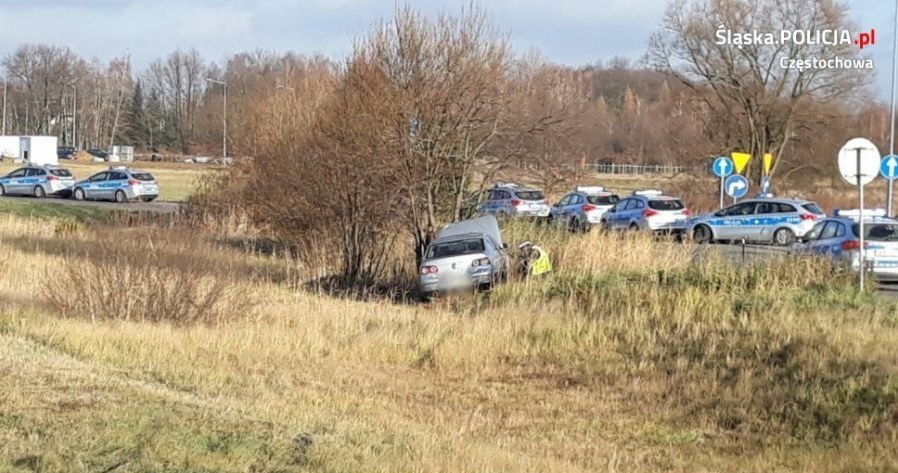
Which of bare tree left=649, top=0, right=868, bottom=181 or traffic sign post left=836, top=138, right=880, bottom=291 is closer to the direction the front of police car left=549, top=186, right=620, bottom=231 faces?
the bare tree

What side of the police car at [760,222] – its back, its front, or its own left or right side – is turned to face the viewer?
left

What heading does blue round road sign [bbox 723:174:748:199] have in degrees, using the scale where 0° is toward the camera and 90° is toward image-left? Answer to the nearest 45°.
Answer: approximately 0°

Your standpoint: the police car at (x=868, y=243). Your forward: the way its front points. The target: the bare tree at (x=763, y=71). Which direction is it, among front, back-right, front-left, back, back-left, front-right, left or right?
front-right

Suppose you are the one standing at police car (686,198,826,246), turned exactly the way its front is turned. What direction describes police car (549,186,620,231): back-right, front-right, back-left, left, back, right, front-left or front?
front-right

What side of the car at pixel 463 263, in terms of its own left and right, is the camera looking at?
back

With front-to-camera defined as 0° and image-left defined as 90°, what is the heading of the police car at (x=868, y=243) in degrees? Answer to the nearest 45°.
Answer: approximately 135°

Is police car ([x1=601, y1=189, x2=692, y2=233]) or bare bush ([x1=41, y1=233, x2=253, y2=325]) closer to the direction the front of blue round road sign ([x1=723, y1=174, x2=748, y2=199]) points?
the bare bush

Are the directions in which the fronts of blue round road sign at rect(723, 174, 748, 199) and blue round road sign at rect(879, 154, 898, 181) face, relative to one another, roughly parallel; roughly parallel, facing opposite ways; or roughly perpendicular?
roughly parallel

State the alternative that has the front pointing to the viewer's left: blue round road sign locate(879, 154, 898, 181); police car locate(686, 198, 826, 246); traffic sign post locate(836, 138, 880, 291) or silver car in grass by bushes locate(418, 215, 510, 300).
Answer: the police car

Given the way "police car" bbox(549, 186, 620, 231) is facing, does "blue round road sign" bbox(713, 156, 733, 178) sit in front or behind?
behind

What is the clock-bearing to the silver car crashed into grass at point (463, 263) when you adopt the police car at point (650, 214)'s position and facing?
The silver car crashed into grass is roughly at 8 o'clock from the police car.

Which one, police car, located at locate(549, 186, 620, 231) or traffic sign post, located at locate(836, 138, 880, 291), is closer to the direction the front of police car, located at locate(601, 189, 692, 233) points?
the police car

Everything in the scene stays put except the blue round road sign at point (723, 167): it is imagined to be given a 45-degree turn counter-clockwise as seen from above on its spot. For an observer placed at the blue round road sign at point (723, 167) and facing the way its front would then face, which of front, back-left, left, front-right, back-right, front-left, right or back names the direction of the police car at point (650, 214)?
back

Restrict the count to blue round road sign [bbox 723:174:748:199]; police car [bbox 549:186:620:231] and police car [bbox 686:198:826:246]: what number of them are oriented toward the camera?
1

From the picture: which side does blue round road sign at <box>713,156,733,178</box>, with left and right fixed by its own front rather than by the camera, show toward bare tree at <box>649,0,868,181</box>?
back

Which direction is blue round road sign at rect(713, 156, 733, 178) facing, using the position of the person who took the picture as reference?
facing the viewer

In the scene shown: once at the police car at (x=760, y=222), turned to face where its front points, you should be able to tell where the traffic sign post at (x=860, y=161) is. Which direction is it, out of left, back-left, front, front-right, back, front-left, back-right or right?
left
